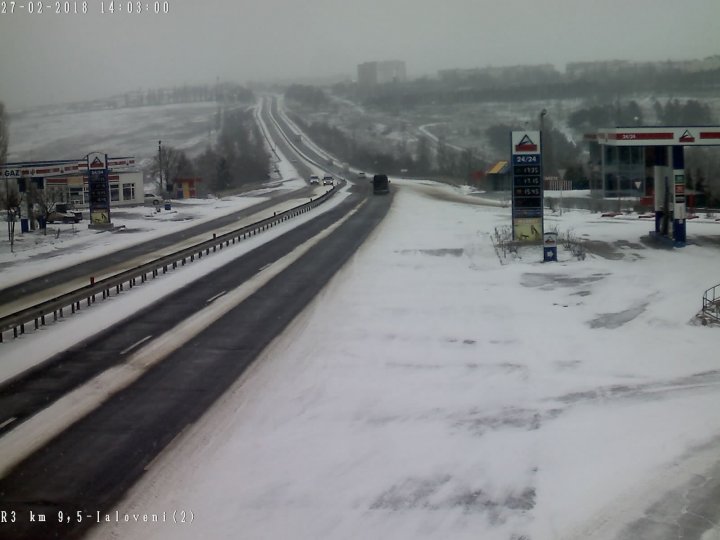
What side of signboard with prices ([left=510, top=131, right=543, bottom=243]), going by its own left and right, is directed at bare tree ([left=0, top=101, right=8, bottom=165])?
right

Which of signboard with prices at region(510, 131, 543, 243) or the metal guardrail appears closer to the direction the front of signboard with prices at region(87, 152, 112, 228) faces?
the metal guardrail

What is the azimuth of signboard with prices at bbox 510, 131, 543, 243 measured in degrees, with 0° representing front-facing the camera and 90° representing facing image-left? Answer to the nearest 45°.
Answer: approximately 0°

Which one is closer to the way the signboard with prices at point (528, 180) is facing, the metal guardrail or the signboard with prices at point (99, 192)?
the metal guardrail

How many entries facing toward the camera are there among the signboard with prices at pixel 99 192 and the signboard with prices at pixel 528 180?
2

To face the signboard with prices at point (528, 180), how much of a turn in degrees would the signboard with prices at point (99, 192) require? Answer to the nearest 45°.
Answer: approximately 45° to its left

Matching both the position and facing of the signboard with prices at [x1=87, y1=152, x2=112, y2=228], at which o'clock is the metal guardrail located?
The metal guardrail is roughly at 12 o'clock from the signboard with prices.

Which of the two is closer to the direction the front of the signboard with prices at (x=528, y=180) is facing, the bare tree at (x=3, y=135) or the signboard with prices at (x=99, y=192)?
the bare tree

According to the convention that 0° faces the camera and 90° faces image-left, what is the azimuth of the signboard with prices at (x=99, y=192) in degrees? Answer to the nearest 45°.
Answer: approximately 0°
